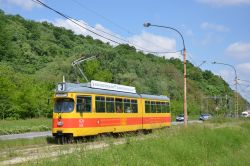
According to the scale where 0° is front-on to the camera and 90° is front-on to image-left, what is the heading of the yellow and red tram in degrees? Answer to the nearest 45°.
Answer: approximately 45°
